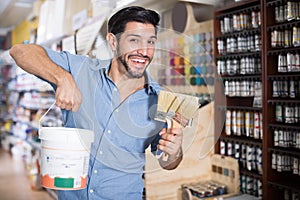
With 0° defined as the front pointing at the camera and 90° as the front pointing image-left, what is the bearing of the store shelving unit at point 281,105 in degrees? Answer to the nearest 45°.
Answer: approximately 45°

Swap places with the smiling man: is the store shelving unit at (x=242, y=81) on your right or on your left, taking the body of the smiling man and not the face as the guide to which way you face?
on your left

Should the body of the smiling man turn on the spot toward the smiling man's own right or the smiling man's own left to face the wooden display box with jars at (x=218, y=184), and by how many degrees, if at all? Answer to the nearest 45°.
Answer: approximately 90° to the smiling man's own left

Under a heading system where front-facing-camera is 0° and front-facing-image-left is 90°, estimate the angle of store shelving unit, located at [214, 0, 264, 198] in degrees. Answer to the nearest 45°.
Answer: approximately 45°
